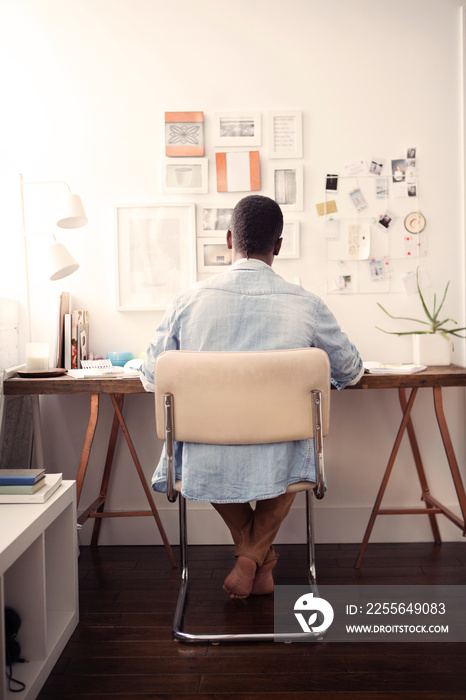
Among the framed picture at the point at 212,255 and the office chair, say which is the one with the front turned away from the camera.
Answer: the office chair

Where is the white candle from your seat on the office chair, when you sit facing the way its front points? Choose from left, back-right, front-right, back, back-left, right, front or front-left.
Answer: front-left

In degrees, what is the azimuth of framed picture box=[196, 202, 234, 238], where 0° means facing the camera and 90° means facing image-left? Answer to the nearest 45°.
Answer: approximately 0°

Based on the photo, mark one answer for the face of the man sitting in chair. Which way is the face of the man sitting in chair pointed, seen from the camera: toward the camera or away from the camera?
away from the camera

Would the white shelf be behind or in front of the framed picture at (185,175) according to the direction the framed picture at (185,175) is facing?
in front
